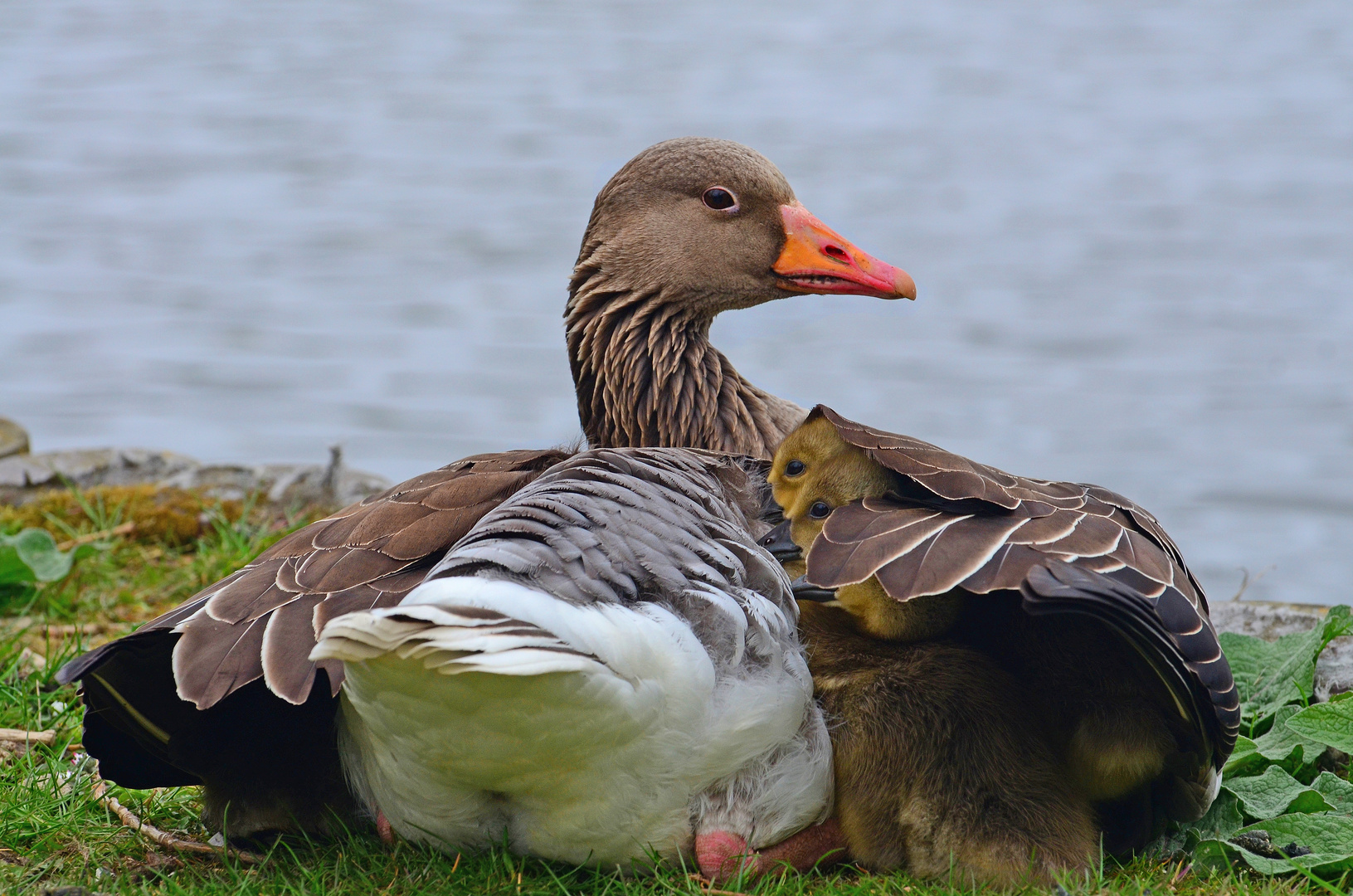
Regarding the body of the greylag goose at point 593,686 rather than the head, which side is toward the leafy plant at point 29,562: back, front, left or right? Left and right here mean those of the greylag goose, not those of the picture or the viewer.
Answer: left

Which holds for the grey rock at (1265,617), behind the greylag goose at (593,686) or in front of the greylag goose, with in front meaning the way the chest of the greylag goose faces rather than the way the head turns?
in front

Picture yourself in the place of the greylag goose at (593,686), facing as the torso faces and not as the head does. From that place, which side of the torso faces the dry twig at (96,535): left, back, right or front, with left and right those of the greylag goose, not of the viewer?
left

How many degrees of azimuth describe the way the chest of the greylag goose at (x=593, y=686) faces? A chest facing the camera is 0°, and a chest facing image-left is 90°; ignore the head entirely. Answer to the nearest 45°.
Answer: approximately 225°

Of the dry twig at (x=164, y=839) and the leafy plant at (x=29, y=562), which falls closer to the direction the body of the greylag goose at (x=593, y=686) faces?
the leafy plant

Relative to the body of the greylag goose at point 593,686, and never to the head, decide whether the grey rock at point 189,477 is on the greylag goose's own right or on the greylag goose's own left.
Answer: on the greylag goose's own left

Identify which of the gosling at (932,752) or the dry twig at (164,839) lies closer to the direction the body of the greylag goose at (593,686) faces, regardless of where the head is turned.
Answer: the gosling

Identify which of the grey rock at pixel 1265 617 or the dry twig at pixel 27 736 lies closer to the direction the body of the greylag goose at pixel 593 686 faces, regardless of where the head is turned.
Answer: the grey rock
